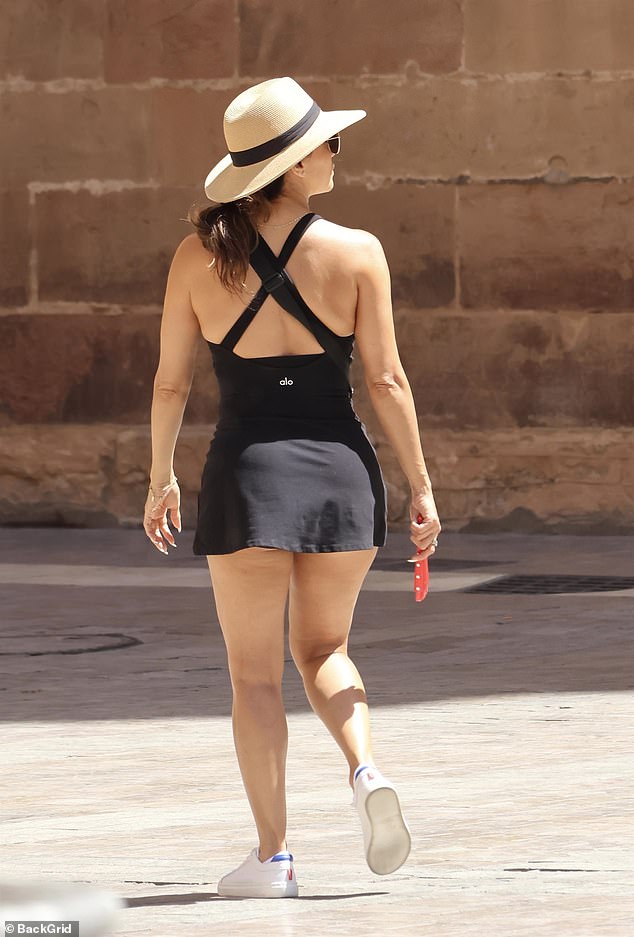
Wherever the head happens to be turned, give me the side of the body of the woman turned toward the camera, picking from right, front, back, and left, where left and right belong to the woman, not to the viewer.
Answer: back

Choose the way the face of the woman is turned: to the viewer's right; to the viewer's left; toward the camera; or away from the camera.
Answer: to the viewer's right

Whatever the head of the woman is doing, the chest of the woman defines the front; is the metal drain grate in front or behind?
in front
